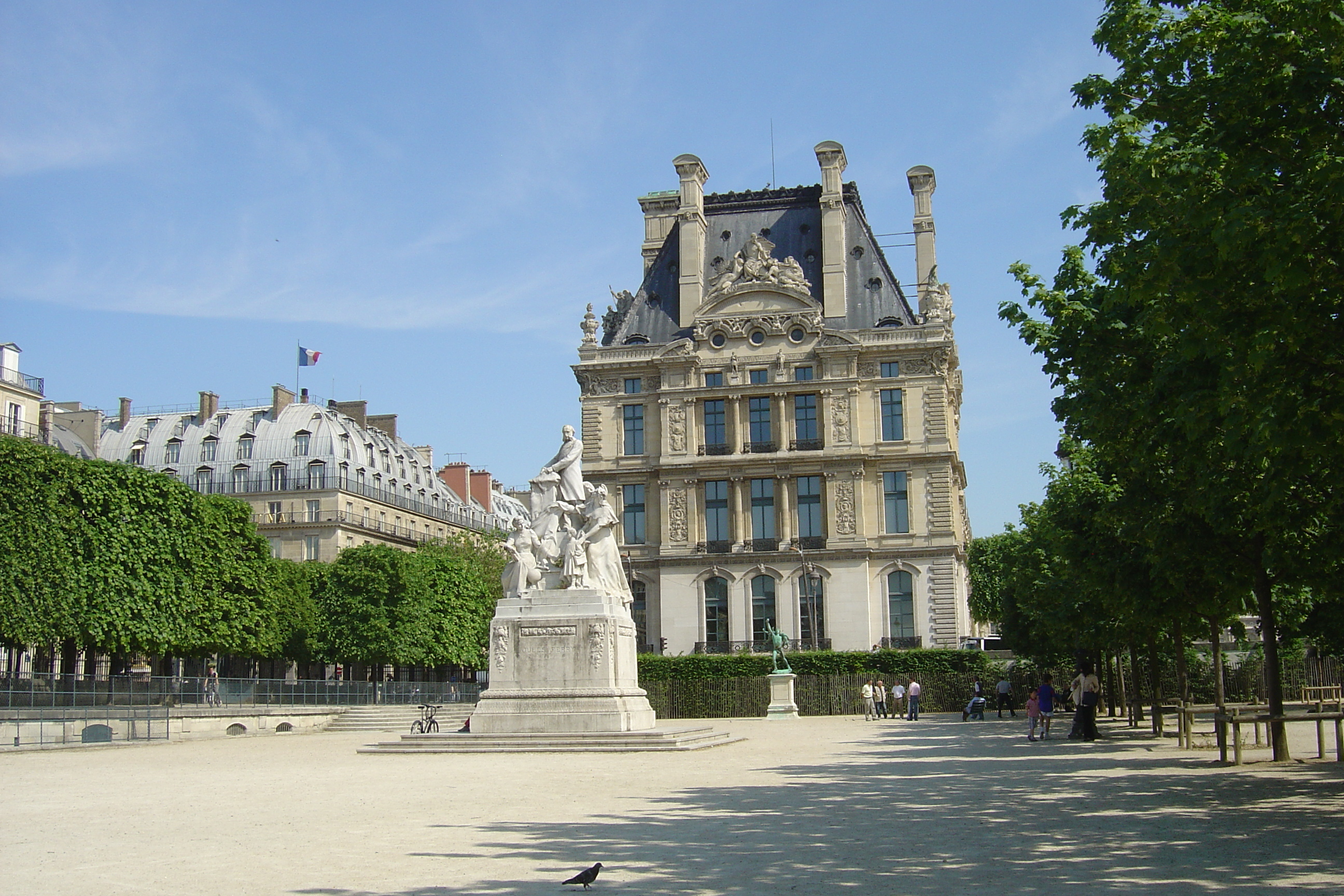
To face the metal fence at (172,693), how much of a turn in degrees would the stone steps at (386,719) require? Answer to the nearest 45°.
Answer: approximately 45° to its right

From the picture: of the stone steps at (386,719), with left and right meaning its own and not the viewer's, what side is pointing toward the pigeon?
front

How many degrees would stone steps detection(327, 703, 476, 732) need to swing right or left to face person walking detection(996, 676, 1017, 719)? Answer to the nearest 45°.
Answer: approximately 90° to its left

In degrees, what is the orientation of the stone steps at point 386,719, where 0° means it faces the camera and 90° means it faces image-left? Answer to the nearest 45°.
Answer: approximately 0°

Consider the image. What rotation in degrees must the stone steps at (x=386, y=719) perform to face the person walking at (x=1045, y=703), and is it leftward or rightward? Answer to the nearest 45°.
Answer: approximately 45° to its left

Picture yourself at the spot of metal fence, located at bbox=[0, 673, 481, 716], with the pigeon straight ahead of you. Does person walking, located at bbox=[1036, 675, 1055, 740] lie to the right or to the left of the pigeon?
left

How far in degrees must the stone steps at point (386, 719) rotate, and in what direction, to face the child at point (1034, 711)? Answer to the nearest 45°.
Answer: approximately 45° to its left

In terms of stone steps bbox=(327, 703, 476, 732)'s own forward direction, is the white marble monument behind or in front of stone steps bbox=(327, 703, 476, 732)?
in front
